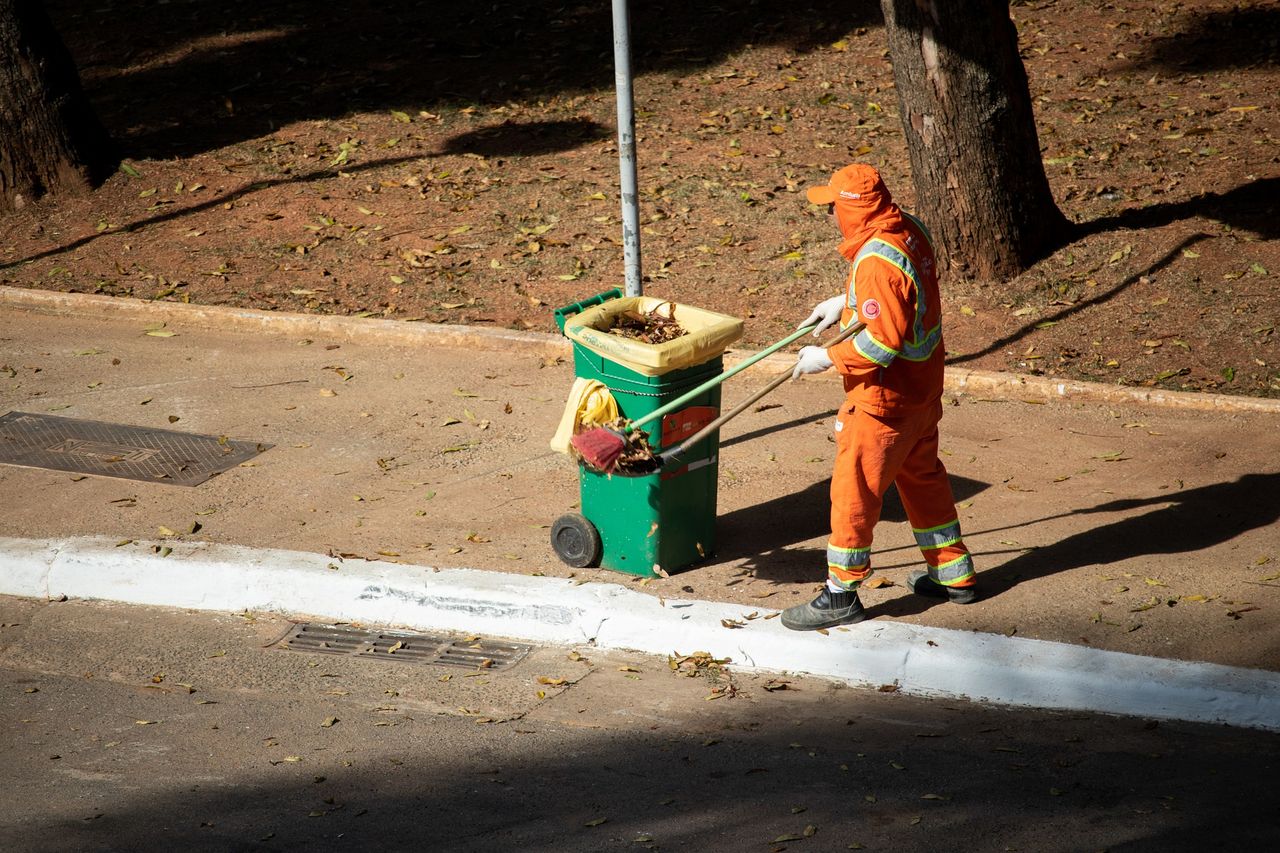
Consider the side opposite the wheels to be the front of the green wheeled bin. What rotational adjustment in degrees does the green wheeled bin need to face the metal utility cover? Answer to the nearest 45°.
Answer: approximately 180°

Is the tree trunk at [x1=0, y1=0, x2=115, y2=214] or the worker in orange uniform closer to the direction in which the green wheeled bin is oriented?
the worker in orange uniform

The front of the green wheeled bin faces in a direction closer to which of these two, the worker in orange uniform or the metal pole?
the worker in orange uniform

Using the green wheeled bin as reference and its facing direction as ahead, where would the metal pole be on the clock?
The metal pole is roughly at 8 o'clock from the green wheeled bin.

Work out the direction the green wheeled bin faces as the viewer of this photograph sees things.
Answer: facing the viewer and to the right of the viewer

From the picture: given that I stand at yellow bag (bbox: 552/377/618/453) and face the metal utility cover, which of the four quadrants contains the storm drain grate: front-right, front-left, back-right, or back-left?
front-left

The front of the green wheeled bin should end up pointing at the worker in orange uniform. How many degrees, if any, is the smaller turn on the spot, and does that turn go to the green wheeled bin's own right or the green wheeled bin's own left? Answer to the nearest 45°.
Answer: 0° — it already faces them

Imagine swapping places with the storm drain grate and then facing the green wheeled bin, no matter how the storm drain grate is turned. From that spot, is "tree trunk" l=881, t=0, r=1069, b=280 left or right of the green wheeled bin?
left

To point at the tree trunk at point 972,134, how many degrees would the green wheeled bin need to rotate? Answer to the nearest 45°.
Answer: approximately 90° to its left

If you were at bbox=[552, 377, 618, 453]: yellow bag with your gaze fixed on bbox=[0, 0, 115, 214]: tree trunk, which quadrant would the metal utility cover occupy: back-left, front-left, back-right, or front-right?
front-left

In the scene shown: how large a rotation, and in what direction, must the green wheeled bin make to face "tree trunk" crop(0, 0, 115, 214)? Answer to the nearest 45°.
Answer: approximately 180°

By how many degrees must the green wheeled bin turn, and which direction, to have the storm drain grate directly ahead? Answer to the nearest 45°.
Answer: approximately 135° to its right

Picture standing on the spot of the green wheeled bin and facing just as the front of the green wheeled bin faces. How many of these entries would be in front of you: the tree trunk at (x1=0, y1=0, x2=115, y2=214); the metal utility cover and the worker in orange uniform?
1
